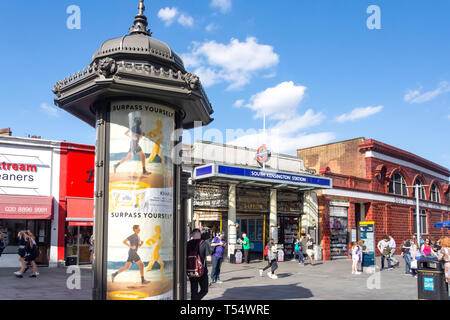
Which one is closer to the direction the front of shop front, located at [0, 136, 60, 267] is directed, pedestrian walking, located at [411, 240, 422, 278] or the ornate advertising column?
the ornate advertising column

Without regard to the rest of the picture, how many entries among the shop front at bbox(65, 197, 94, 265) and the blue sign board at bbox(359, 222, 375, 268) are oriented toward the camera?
2

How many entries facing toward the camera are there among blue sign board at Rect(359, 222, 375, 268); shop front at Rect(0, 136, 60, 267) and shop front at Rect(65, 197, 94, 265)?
3

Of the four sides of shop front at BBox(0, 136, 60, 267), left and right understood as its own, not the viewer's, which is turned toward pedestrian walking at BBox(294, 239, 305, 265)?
left

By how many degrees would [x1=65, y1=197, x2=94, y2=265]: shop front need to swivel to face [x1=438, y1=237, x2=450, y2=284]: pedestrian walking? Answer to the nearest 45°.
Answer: approximately 45° to its left

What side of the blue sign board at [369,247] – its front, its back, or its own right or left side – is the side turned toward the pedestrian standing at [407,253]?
left

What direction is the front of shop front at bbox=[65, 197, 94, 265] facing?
toward the camera

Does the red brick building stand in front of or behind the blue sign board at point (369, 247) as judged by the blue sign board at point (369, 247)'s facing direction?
behind

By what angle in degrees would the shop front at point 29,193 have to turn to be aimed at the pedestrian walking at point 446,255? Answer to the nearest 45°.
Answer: approximately 45° to its left

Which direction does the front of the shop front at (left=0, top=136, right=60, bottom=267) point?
toward the camera
